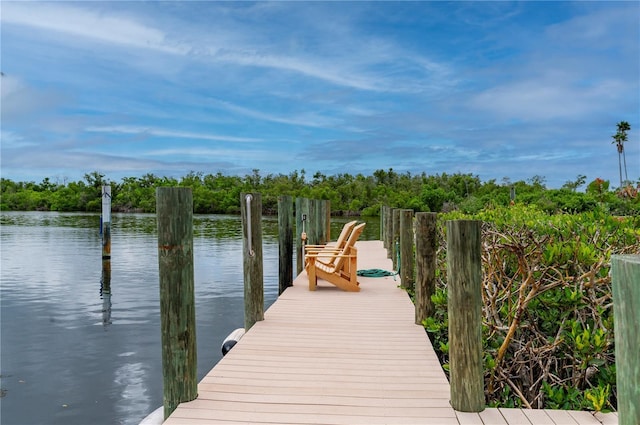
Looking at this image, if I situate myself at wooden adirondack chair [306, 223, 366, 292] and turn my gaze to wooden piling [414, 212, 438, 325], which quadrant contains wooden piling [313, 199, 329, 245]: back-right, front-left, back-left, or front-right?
back-left

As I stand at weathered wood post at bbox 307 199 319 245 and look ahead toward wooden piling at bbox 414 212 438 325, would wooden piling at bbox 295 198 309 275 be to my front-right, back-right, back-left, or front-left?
front-right

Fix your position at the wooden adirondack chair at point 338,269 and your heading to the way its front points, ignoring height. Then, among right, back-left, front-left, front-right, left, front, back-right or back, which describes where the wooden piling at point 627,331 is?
left

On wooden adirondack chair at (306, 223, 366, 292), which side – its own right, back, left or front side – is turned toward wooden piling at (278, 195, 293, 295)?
front

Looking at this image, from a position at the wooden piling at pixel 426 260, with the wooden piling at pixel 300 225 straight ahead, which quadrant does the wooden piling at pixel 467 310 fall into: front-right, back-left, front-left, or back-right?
back-left

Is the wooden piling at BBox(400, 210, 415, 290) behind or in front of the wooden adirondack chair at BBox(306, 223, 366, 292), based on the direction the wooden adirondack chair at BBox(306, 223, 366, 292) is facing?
behind

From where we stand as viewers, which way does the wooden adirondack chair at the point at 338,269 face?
facing to the left of the viewer

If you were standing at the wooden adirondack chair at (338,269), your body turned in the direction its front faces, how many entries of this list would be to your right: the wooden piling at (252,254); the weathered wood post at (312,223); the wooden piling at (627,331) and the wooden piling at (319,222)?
2

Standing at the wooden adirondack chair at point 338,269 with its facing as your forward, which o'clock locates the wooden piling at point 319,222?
The wooden piling is roughly at 3 o'clock from the wooden adirondack chair.

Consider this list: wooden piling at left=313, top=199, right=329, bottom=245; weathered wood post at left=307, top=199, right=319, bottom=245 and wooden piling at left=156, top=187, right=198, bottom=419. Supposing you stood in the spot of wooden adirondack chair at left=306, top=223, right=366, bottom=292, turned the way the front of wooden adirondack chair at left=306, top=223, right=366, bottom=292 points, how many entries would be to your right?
2
